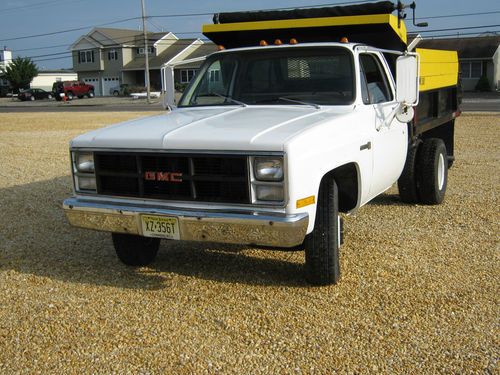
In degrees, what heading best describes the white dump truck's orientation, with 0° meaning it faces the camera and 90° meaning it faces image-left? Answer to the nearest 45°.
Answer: approximately 45°
